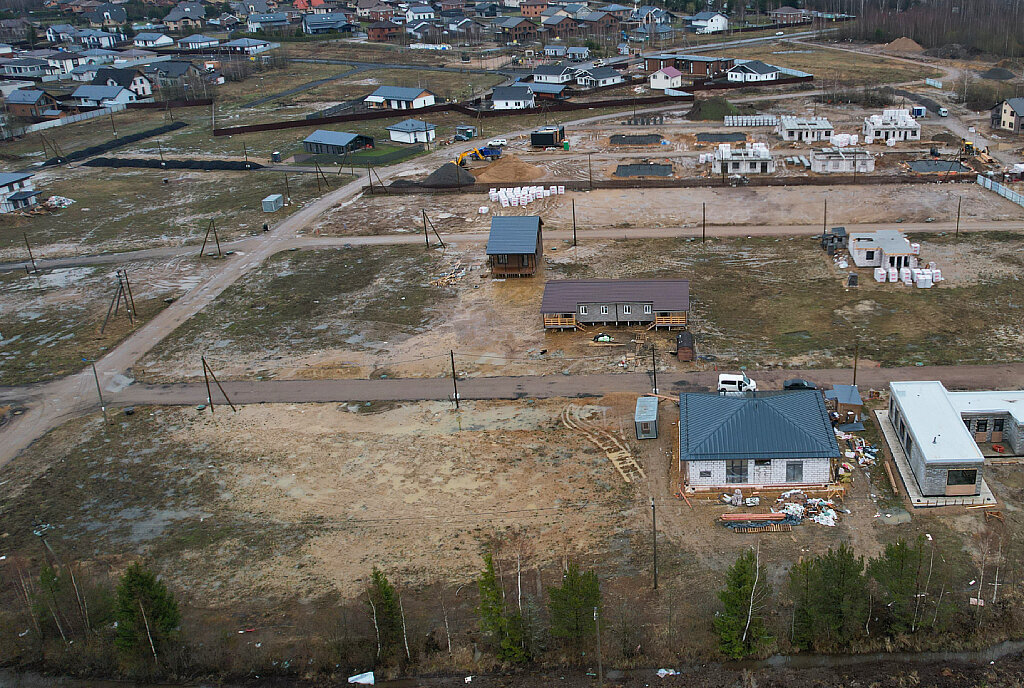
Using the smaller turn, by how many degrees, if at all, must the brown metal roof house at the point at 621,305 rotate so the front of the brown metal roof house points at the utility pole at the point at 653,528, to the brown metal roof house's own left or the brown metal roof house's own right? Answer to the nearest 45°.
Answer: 0° — it already faces it

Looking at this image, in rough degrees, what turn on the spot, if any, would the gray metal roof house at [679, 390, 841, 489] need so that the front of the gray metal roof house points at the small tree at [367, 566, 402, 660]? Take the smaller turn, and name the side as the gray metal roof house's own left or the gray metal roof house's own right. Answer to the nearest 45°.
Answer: approximately 45° to the gray metal roof house's own right

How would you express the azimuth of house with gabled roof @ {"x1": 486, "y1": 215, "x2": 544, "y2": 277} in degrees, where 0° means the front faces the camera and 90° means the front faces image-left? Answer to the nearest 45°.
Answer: approximately 0°

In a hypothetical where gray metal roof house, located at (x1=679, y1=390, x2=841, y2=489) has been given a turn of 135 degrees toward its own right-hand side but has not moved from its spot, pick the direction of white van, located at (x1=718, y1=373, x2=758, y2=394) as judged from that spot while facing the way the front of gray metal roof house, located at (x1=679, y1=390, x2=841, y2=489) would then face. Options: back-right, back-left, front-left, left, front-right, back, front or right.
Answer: front-right

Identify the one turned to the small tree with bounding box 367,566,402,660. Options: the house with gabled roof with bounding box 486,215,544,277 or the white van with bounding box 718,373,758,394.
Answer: the house with gabled roof
